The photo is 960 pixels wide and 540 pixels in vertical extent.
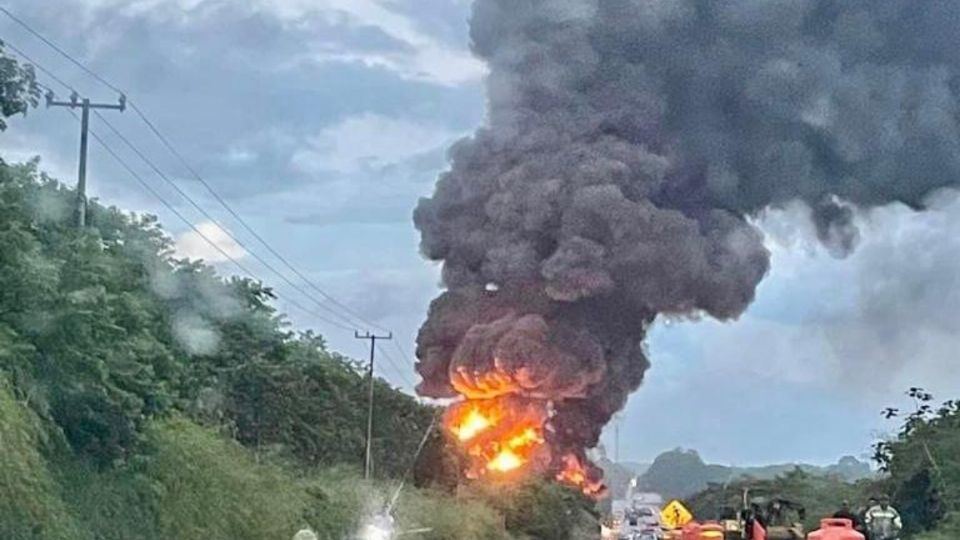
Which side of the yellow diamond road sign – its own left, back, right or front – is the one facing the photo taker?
front

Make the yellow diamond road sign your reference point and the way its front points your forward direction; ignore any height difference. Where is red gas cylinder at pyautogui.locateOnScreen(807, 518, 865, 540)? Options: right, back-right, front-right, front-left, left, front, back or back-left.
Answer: front
